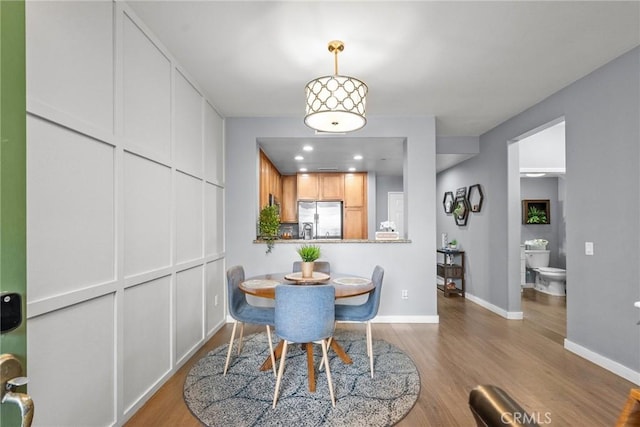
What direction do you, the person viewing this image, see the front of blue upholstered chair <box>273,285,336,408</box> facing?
facing away from the viewer

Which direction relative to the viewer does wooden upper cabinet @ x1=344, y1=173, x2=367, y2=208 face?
toward the camera

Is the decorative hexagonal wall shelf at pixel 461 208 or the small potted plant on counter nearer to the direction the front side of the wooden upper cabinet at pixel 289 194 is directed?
the small potted plant on counter

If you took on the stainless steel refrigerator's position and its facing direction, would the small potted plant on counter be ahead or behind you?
ahead

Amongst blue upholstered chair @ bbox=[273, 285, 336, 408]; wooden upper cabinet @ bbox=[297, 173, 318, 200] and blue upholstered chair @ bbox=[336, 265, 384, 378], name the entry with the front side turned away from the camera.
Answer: blue upholstered chair @ bbox=[273, 285, 336, 408]

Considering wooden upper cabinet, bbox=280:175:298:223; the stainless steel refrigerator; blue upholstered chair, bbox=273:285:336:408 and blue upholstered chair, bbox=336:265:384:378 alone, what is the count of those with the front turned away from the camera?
1

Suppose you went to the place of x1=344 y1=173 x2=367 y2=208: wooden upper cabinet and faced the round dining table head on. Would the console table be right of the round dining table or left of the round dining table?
left

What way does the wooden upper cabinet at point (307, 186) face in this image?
toward the camera

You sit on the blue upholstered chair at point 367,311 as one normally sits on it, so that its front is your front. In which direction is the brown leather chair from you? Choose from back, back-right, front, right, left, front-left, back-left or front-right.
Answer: left

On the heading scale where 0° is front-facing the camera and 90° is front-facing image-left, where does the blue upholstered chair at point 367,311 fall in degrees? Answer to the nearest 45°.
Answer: approximately 90°

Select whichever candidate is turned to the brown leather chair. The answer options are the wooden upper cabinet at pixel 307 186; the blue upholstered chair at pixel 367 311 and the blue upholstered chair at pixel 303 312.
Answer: the wooden upper cabinet

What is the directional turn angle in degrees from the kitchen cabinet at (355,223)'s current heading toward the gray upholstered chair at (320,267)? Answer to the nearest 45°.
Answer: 0° — it already faces it

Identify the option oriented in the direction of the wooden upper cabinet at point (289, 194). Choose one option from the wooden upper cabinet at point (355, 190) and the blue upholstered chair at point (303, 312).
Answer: the blue upholstered chair

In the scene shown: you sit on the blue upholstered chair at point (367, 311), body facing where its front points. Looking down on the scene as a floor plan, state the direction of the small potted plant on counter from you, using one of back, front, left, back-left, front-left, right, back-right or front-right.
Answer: front-right

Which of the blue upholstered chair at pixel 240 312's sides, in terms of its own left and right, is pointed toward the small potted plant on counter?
left

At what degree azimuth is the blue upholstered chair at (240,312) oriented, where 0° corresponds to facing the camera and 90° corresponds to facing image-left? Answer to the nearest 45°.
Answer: approximately 270°

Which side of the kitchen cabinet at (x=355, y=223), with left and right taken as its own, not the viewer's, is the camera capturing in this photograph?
front

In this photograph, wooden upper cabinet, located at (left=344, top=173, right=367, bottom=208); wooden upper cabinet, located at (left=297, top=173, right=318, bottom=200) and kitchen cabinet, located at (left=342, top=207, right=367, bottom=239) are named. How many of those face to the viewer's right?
0
